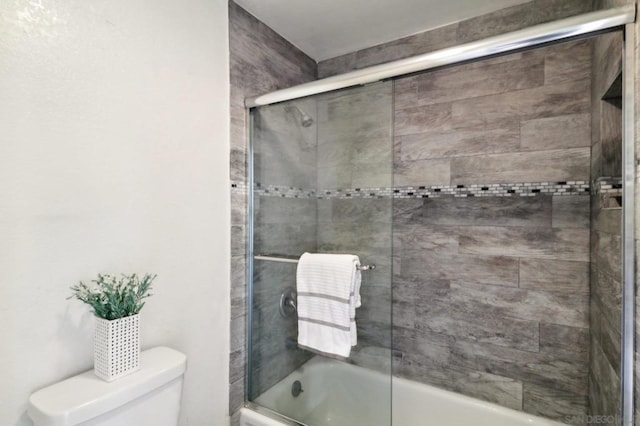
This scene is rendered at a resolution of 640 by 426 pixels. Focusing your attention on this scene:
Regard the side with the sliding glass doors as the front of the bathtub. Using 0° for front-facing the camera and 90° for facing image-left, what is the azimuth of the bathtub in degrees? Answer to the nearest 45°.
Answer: approximately 45°
